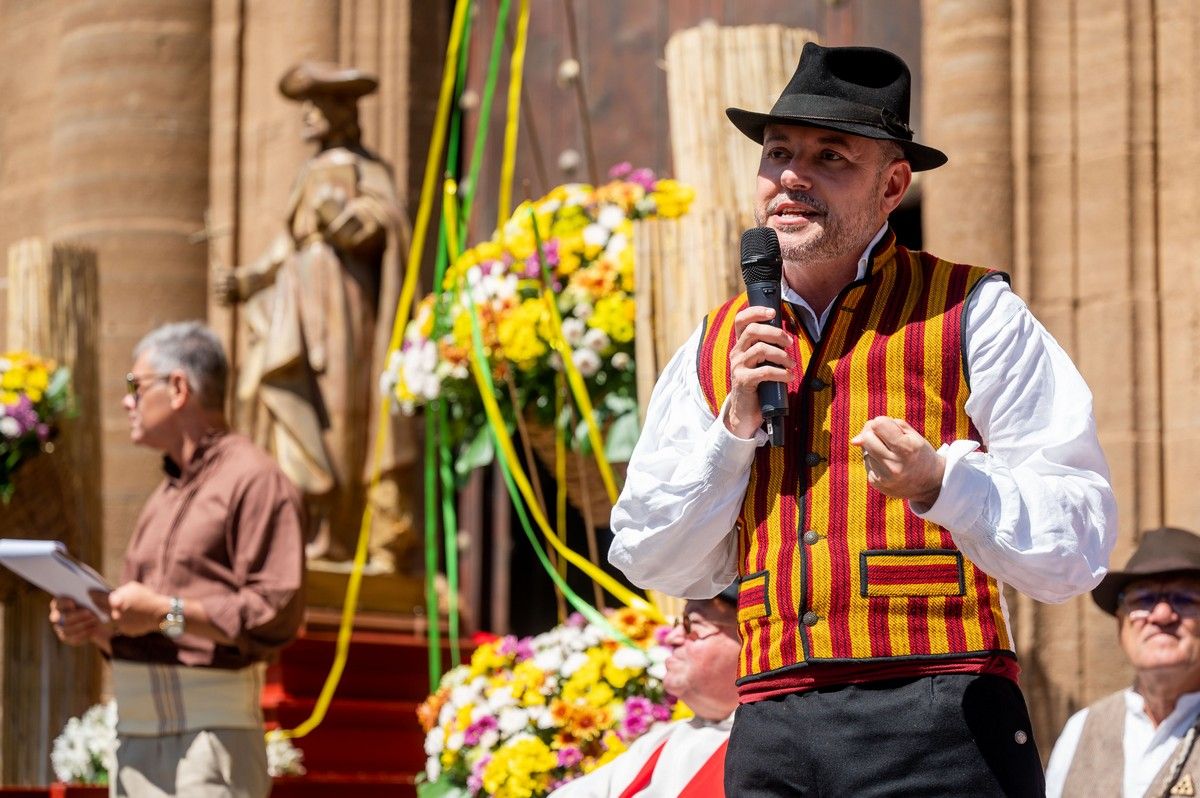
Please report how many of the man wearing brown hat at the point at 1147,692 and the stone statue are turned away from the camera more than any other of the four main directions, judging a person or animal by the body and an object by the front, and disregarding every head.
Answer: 0

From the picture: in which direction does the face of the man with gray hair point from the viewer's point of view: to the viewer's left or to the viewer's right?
to the viewer's left

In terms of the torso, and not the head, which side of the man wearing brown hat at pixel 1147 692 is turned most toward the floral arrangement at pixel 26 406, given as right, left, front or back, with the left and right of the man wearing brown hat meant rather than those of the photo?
right

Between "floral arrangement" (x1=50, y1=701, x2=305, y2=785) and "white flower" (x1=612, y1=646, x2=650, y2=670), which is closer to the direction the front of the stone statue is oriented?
the floral arrangement

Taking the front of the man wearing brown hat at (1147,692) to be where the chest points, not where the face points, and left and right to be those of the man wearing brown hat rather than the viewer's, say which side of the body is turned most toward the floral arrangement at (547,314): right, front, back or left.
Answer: right

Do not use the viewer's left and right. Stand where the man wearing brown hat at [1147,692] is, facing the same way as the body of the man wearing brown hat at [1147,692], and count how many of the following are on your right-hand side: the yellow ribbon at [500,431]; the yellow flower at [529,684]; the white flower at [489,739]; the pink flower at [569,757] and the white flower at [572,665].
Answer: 5

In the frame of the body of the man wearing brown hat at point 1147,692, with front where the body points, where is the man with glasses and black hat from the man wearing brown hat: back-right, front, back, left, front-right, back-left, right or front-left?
front-right

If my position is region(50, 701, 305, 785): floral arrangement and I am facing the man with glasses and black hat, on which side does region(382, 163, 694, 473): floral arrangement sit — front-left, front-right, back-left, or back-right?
front-left

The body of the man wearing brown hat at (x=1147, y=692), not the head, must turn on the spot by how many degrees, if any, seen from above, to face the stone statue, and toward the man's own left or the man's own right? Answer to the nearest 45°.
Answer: approximately 135° to the man's own right

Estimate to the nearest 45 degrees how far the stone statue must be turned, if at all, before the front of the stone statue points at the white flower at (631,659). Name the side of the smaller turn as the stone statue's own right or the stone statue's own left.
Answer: approximately 45° to the stone statue's own left

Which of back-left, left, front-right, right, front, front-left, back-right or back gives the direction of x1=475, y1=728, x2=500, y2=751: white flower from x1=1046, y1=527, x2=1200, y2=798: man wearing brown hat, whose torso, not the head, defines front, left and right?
right

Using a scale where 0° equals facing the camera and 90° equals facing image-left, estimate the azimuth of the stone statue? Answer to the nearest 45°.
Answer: approximately 45°

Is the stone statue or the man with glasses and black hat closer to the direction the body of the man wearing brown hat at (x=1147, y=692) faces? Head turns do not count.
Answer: the man with glasses and black hat

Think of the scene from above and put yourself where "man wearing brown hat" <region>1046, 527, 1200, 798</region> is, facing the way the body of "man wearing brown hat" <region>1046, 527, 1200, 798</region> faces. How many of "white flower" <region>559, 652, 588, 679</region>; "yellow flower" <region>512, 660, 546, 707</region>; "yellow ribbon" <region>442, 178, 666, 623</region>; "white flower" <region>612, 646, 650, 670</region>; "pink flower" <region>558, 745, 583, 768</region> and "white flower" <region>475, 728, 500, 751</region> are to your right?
6

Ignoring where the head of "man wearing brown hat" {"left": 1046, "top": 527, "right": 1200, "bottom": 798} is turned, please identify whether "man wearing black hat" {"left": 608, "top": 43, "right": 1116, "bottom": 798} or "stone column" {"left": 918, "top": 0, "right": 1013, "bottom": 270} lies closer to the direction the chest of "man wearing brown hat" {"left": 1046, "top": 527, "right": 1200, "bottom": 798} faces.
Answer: the man wearing black hat

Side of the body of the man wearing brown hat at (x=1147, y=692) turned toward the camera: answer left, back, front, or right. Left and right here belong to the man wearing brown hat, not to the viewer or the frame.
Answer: front
